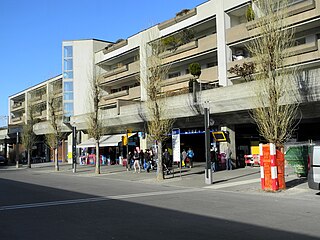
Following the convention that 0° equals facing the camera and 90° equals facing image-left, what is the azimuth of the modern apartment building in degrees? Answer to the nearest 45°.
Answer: approximately 45°

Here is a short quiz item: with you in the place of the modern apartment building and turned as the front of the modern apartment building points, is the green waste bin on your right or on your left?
on your left

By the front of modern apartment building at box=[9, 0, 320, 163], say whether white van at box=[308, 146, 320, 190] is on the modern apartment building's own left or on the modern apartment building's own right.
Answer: on the modern apartment building's own left
